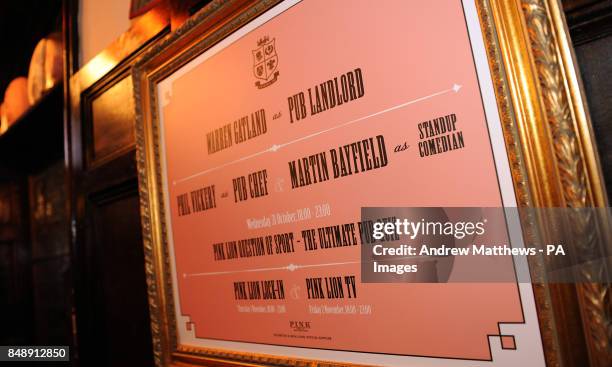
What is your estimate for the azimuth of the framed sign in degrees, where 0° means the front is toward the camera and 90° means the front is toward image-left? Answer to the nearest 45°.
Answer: approximately 45°
